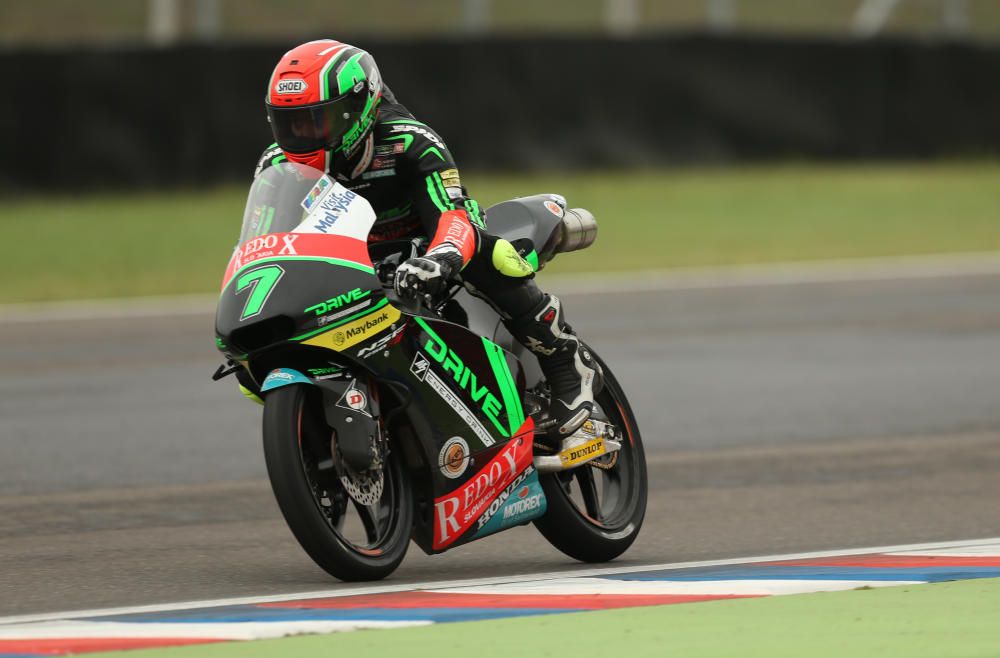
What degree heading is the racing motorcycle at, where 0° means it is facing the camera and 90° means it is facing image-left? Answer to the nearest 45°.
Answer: approximately 45°

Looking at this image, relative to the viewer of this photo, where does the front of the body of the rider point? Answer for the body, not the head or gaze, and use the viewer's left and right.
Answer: facing the viewer and to the left of the viewer

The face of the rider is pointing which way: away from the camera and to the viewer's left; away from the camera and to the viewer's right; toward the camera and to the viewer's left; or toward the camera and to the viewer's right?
toward the camera and to the viewer's left
